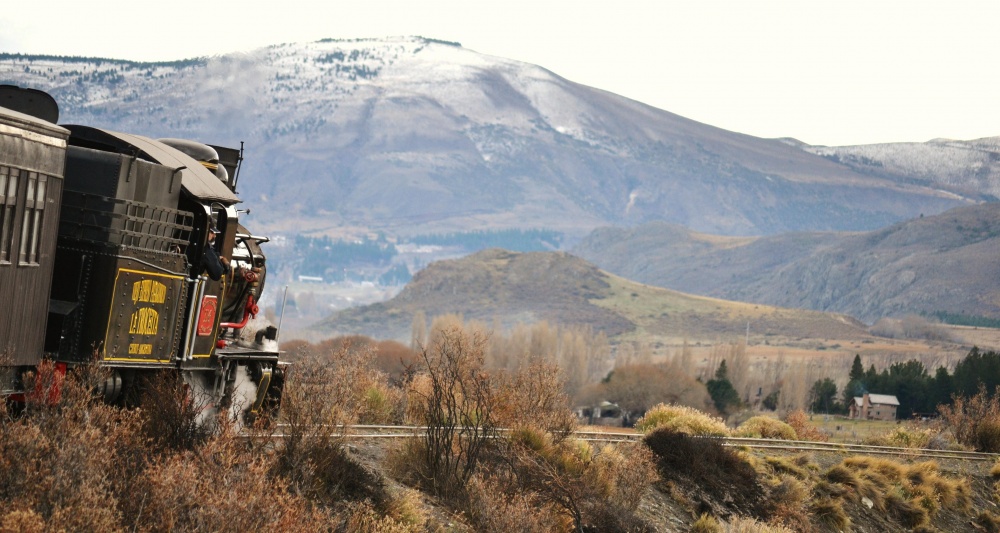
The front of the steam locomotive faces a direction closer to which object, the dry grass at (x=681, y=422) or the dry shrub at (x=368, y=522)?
the dry grass

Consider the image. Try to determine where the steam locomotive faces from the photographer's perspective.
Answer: facing away from the viewer and to the right of the viewer

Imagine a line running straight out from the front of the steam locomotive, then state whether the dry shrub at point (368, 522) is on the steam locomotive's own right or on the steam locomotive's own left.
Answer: on the steam locomotive's own right

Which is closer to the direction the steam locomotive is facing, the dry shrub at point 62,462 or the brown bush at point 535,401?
the brown bush

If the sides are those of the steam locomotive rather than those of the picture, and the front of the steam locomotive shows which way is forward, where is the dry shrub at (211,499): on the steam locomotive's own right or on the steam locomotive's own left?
on the steam locomotive's own right

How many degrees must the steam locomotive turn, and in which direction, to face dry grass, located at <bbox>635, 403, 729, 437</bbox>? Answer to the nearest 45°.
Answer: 0° — it already faces it
